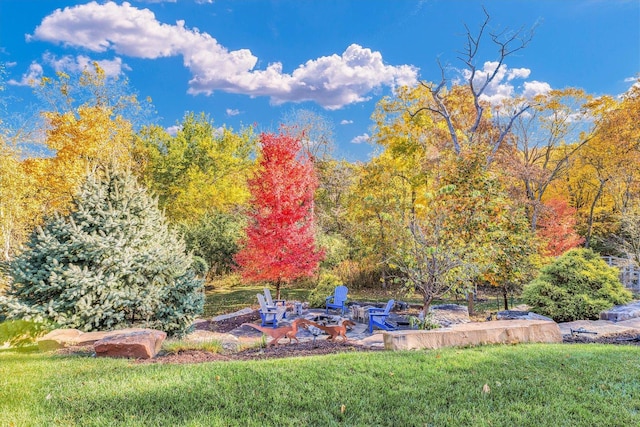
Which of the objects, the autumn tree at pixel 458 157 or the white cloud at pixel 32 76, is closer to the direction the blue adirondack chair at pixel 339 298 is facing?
the white cloud

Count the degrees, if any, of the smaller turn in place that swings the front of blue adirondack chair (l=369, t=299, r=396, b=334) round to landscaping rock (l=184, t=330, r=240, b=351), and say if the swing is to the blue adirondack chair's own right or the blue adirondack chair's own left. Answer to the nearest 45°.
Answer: approximately 45° to the blue adirondack chair's own left

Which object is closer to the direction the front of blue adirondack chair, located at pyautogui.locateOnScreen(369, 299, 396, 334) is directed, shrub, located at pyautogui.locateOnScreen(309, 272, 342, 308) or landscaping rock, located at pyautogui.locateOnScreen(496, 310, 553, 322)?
the shrub

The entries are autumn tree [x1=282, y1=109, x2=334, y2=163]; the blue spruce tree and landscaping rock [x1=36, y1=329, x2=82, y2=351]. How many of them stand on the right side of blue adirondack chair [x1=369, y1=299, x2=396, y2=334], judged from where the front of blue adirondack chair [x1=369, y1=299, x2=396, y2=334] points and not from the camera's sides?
1

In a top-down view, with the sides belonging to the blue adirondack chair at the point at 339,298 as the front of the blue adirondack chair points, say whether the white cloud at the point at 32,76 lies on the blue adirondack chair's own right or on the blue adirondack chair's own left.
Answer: on the blue adirondack chair's own right

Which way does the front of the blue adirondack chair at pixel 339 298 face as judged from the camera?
facing the viewer and to the left of the viewer

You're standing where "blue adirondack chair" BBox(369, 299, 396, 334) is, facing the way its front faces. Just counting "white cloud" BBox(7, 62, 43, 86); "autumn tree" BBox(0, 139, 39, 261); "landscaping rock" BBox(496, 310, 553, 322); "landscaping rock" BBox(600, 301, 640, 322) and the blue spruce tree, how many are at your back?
2

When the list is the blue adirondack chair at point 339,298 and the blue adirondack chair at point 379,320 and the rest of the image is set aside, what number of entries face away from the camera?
0

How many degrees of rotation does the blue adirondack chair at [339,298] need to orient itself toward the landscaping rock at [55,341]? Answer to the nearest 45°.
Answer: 0° — it already faces it

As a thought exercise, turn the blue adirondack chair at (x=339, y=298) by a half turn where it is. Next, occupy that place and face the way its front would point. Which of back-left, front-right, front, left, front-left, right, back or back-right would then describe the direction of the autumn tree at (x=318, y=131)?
front-left

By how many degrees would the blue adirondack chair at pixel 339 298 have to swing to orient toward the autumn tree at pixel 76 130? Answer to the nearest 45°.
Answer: approximately 90° to its right

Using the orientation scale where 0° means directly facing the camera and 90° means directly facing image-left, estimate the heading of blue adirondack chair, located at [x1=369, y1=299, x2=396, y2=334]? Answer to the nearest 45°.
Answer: approximately 90°

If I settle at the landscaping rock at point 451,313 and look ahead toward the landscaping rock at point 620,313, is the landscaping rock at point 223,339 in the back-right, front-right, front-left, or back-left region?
back-right

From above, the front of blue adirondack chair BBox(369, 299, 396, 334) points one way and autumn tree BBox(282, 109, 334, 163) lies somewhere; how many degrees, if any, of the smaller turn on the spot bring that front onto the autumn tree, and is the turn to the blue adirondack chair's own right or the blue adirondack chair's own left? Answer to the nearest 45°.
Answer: approximately 90° to the blue adirondack chair's own right

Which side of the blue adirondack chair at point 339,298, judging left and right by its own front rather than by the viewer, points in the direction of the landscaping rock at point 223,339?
front
